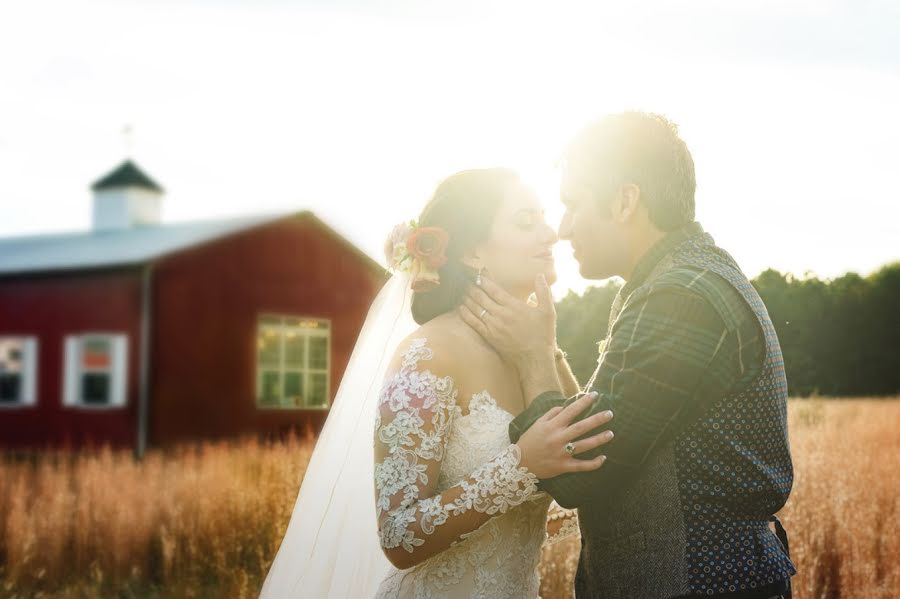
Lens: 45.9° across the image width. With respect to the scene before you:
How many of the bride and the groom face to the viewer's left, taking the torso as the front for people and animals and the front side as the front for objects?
1

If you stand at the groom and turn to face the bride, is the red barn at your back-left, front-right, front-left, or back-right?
front-right

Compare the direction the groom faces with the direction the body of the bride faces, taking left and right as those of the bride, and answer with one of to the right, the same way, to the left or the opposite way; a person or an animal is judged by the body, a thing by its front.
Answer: the opposite way

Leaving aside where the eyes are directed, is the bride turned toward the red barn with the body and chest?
no

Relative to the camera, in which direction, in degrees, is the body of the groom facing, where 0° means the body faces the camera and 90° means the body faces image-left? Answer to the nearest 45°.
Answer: approximately 90°

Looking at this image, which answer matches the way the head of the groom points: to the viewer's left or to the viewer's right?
to the viewer's left

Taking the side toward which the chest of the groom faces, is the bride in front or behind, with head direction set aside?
in front

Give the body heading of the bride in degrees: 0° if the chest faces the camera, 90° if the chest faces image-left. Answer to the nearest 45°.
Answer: approximately 270°

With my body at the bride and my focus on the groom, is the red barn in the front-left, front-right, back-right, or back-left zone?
back-left
